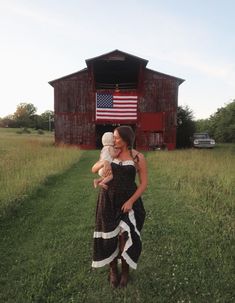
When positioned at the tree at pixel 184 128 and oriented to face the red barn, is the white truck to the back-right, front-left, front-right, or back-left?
back-left

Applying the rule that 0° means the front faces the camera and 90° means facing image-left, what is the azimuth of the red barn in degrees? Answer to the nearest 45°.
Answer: approximately 0°

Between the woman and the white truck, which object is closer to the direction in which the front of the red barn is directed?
the woman

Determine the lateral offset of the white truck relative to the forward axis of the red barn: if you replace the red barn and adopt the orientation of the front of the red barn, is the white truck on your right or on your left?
on your left

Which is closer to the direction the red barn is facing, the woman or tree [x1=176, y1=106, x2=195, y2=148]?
the woman

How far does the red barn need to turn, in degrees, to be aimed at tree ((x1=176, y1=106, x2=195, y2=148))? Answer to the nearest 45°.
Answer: approximately 135° to its left

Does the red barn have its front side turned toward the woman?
yes
